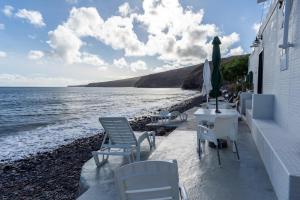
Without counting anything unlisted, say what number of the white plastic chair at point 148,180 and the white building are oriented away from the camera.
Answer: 1

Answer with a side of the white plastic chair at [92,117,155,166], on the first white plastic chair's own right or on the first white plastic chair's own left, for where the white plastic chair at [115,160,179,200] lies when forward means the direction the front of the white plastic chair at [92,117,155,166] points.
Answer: on the first white plastic chair's own right

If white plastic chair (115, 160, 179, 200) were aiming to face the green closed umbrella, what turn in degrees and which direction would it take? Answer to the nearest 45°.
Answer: approximately 45° to its right

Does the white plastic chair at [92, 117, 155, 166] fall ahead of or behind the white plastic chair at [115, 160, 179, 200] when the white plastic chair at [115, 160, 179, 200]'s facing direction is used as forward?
ahead

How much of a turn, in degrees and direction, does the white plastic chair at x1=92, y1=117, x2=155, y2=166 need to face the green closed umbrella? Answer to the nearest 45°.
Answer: approximately 45° to its right

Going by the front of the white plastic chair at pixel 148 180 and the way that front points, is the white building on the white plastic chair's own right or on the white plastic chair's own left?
on the white plastic chair's own right

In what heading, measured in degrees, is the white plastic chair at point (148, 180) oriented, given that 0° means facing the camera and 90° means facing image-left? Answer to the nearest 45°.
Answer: approximately 180°

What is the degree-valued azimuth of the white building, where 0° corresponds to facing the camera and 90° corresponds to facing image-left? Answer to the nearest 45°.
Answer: approximately 90°

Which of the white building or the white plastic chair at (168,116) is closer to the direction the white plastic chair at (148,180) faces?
the white plastic chair
